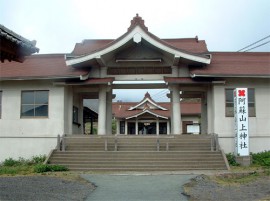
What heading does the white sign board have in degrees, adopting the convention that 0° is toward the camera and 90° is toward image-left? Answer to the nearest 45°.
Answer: approximately 0°

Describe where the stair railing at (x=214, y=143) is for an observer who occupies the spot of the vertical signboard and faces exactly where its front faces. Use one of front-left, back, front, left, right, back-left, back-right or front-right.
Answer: right

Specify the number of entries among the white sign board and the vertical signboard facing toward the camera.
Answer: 2

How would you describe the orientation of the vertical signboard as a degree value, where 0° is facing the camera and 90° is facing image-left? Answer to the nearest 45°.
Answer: approximately 0°

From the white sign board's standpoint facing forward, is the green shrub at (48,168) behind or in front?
in front

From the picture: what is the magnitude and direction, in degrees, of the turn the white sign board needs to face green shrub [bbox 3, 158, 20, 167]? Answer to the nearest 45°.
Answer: approximately 45° to its right
